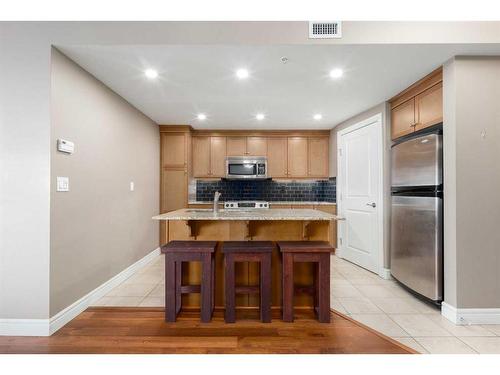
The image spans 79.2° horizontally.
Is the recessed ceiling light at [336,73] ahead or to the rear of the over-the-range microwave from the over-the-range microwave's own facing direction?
ahead

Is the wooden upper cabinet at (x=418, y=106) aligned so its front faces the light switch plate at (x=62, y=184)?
yes

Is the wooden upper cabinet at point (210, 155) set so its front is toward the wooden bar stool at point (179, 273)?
yes

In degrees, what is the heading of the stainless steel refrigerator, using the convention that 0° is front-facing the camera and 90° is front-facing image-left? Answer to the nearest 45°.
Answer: approximately 45°

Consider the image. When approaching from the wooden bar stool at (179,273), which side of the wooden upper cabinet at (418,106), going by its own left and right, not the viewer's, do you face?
front

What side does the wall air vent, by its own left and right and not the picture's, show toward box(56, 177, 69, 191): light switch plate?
right

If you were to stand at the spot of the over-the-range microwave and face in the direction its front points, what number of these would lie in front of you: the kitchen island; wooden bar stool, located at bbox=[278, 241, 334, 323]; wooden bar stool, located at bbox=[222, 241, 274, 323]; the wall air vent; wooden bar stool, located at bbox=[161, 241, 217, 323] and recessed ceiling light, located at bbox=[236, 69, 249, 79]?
6

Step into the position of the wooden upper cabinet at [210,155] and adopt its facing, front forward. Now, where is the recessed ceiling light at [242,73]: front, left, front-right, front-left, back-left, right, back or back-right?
front

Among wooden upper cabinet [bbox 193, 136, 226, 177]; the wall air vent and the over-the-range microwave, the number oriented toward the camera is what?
3

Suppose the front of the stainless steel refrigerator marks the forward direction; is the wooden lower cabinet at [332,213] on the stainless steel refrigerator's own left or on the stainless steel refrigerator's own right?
on the stainless steel refrigerator's own right

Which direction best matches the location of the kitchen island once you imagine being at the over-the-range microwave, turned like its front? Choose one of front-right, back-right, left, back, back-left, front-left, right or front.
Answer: front

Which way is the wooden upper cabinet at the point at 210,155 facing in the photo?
toward the camera

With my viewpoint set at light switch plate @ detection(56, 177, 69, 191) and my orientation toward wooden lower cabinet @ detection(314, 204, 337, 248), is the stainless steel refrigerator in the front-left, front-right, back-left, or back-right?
front-right

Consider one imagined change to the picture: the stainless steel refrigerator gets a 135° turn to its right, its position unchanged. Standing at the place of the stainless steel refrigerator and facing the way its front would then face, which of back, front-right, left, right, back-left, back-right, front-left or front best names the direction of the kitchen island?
back-left

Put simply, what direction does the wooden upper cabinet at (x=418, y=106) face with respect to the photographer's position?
facing the viewer and to the left of the viewer

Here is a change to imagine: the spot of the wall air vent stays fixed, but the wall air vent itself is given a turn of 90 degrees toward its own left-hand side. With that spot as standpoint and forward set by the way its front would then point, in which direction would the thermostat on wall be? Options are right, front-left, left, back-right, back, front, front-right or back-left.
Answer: back

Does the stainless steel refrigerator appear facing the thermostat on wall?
yes
